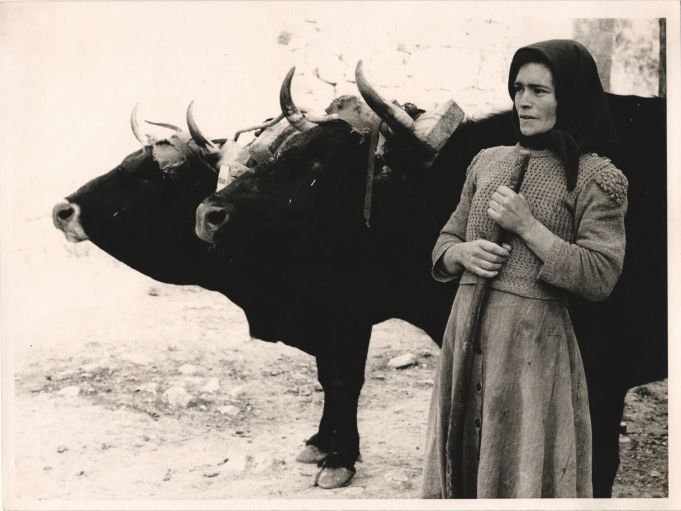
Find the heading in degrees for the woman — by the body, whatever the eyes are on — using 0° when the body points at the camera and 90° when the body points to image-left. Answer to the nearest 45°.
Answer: approximately 45°

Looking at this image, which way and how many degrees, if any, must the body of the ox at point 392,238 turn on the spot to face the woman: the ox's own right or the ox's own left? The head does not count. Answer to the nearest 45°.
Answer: approximately 135° to the ox's own left

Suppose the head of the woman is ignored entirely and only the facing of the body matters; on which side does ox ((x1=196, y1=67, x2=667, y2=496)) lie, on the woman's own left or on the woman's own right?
on the woman's own right

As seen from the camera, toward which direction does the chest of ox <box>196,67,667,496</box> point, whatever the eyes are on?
to the viewer's left

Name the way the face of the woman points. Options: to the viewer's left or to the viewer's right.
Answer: to the viewer's left

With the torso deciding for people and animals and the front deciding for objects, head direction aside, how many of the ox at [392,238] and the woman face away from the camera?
0
